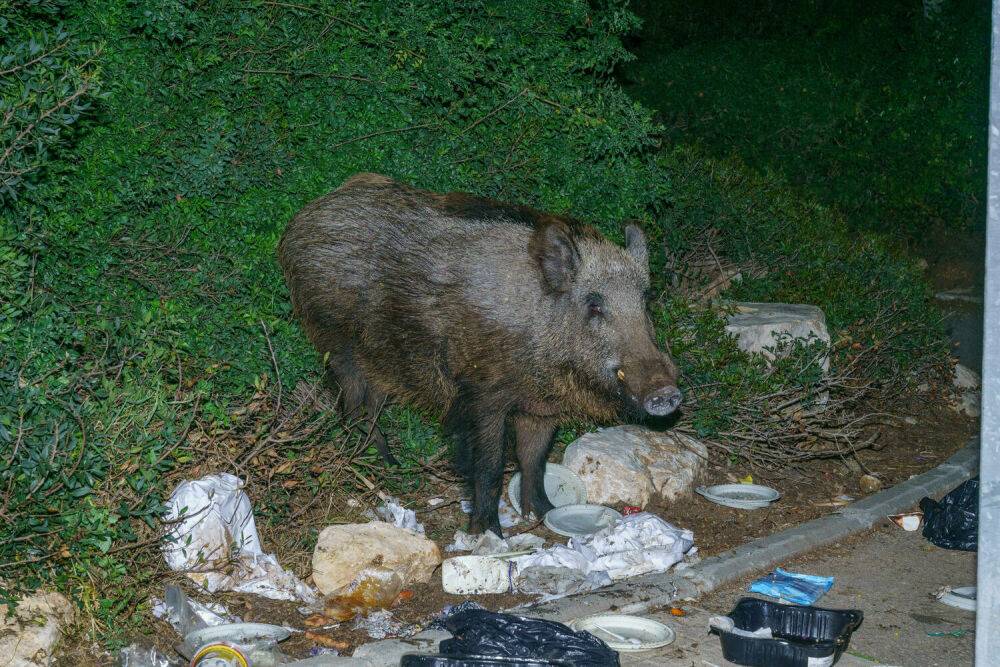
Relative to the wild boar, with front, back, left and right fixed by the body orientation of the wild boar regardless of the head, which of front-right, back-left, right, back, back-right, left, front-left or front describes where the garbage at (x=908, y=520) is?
front-left

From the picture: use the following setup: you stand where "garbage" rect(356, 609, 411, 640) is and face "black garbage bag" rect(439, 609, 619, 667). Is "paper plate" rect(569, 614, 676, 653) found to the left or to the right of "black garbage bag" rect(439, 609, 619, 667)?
left

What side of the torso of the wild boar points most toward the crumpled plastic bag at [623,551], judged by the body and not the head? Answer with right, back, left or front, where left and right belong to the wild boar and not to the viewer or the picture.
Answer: front

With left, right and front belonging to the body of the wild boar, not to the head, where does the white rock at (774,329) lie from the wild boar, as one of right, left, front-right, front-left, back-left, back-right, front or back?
left

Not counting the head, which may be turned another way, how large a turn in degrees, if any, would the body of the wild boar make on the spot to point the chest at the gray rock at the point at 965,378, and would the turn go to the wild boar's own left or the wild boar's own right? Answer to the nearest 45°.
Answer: approximately 90° to the wild boar's own left

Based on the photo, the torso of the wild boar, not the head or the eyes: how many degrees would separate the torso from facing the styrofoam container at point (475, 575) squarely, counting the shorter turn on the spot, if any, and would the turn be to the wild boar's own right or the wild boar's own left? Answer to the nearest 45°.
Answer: approximately 45° to the wild boar's own right

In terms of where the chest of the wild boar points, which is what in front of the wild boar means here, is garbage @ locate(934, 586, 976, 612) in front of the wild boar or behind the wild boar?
in front

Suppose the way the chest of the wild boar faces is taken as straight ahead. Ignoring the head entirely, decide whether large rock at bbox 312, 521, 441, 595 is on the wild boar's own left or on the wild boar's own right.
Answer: on the wild boar's own right

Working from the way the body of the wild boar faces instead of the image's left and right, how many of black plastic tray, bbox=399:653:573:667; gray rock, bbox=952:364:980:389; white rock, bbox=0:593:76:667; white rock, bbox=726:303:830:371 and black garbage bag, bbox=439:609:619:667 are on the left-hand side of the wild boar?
2

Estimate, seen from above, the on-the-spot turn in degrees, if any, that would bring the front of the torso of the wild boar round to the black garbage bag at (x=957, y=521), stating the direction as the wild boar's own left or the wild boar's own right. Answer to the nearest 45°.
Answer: approximately 45° to the wild boar's own left

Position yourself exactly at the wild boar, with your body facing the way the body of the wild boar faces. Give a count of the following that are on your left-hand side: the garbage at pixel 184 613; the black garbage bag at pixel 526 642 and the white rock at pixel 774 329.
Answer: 1

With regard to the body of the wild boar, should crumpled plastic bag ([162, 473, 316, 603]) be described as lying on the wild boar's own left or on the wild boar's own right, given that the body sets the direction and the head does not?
on the wild boar's own right

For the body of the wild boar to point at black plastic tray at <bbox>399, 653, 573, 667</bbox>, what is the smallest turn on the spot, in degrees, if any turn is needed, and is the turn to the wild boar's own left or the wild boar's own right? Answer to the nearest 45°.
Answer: approximately 45° to the wild boar's own right

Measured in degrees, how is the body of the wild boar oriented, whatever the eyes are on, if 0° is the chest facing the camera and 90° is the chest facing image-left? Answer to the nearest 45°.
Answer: approximately 315°

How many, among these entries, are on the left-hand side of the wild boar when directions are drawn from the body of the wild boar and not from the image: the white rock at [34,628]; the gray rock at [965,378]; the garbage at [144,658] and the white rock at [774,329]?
2
